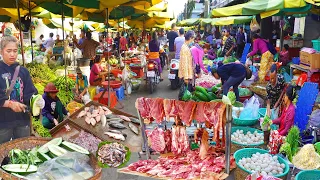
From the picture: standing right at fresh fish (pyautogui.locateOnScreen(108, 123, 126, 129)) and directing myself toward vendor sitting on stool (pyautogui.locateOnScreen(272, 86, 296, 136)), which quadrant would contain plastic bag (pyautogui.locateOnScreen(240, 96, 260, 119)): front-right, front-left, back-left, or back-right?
front-left

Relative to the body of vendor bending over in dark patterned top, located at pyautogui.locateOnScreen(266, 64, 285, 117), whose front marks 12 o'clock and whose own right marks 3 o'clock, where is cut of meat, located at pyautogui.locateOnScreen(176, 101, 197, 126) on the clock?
The cut of meat is roughly at 11 o'clock from the vendor bending over in dark patterned top.

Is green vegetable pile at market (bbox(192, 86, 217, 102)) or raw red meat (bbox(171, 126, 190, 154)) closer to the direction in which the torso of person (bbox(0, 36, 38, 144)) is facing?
the raw red meat

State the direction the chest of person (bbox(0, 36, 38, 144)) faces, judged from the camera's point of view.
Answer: toward the camera

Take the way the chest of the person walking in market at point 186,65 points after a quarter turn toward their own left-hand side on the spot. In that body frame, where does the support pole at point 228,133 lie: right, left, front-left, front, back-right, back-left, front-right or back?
back

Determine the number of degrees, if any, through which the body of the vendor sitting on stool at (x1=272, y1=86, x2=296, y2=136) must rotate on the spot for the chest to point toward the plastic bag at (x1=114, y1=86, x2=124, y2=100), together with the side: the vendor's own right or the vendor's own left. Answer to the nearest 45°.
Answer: approximately 45° to the vendor's own right

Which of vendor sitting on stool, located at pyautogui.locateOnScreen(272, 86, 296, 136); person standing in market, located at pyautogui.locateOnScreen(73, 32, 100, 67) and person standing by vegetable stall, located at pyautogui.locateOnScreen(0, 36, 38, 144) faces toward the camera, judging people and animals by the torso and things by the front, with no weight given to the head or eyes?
person standing by vegetable stall, located at pyautogui.locateOnScreen(0, 36, 38, 144)

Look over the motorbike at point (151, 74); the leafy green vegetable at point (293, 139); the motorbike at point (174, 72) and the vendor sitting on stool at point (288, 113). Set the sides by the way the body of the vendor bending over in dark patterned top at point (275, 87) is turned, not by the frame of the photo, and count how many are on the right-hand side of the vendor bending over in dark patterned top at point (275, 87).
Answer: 2

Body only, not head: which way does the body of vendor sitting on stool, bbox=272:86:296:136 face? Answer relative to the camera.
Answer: to the viewer's left
